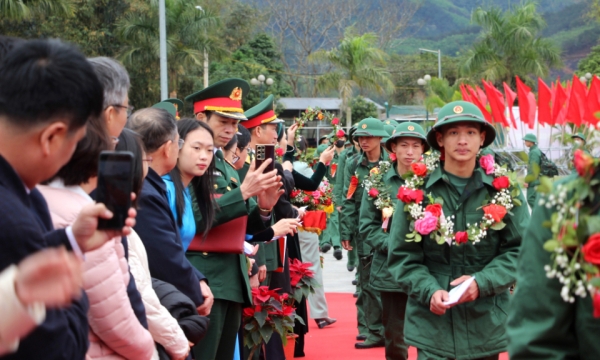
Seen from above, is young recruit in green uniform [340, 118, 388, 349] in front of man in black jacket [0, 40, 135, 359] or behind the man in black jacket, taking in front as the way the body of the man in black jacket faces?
in front

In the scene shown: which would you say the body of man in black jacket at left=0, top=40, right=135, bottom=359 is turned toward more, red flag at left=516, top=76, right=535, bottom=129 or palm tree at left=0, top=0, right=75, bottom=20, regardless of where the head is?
the red flag

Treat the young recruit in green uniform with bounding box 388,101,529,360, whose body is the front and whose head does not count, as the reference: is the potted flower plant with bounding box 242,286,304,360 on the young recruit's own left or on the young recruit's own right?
on the young recruit's own right

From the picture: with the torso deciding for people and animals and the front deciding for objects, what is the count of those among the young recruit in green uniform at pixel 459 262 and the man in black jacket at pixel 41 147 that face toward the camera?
1

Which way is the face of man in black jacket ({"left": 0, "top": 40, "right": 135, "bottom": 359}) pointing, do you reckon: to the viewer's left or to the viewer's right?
to the viewer's right

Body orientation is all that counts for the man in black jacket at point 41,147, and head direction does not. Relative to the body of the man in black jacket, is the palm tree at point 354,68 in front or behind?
in front

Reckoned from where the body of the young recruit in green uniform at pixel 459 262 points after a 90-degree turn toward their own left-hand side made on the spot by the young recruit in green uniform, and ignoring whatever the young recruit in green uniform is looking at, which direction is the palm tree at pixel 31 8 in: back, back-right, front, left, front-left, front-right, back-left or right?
back-left

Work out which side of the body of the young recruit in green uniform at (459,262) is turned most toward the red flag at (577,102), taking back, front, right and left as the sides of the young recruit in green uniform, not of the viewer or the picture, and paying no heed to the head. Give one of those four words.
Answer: back

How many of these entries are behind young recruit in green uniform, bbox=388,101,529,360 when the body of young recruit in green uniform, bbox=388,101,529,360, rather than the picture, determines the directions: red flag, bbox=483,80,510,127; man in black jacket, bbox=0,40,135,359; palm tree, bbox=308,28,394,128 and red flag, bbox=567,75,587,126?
3

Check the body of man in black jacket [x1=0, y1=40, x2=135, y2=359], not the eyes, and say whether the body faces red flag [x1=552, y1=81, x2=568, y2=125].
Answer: yes

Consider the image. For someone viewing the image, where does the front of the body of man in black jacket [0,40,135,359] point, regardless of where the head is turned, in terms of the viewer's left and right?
facing away from the viewer and to the right of the viewer

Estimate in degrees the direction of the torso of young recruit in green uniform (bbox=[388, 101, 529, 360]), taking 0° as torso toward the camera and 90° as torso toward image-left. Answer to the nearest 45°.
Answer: approximately 0°

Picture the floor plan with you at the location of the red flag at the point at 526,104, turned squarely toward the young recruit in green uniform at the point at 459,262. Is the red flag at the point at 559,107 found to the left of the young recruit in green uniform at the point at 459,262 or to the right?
left
